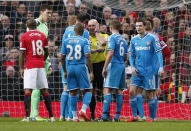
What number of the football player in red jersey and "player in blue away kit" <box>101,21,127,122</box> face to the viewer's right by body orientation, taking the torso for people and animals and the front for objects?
0

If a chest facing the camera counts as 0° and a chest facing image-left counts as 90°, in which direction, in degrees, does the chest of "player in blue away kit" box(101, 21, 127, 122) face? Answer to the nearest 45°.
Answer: approximately 135°

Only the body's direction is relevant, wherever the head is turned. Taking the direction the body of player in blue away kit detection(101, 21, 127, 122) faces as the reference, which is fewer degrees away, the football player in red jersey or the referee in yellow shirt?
the referee in yellow shirt

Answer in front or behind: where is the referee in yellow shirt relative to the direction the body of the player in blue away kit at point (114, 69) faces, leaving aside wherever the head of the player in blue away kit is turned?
in front

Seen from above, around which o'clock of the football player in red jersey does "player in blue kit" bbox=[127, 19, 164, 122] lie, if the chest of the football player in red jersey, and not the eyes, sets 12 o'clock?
The player in blue kit is roughly at 3 o'clock from the football player in red jersey.

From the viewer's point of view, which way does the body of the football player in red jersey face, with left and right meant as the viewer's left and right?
facing away from the viewer

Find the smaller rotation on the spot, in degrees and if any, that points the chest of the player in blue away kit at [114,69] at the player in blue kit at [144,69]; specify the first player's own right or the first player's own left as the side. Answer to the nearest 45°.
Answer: approximately 135° to the first player's own right

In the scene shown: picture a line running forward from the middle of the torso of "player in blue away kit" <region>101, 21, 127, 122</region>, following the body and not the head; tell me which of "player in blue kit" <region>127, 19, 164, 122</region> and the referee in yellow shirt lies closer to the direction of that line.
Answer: the referee in yellow shirt

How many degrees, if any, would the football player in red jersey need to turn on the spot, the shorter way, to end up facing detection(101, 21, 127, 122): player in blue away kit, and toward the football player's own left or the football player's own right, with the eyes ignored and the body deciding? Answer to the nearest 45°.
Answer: approximately 90° to the football player's own right

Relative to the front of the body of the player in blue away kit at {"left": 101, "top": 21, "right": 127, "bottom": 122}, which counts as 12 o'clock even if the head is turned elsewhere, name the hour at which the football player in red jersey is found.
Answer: The football player in red jersey is roughly at 10 o'clock from the player in blue away kit.
